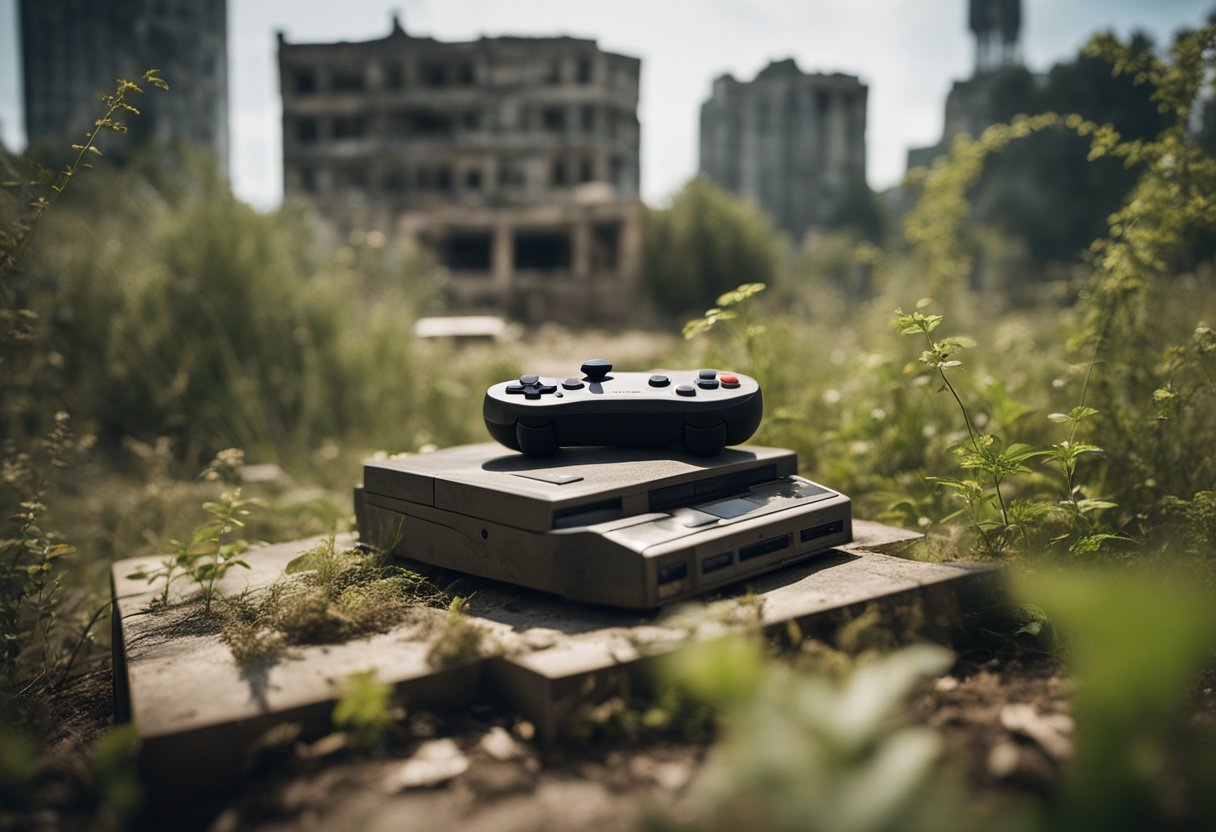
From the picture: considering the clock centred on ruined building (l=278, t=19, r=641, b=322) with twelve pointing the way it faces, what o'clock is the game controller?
The game controller is roughly at 12 o'clock from the ruined building.

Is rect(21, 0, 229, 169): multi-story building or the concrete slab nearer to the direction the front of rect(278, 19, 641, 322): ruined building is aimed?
the concrete slab

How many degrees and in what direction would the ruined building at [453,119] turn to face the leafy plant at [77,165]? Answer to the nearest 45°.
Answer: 0° — it already faces it

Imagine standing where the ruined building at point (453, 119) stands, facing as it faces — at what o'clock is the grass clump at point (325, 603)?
The grass clump is roughly at 12 o'clock from the ruined building.

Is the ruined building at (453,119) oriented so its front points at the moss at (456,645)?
yes

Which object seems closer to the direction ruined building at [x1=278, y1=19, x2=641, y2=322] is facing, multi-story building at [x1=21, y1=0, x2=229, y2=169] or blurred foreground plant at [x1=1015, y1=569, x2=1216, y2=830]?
the blurred foreground plant

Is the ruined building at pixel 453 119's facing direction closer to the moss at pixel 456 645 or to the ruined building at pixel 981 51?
the moss

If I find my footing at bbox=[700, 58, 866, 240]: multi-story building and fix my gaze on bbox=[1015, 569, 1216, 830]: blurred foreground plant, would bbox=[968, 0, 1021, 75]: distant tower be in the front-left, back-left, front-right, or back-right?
back-left

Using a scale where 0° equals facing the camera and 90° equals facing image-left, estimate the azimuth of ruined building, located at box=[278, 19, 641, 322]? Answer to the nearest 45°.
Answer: approximately 0°

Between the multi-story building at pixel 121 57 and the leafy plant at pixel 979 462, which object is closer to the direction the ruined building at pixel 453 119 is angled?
the leafy plant

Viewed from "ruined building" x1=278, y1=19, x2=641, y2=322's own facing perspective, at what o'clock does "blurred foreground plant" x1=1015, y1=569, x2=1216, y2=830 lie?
The blurred foreground plant is roughly at 12 o'clock from the ruined building.
